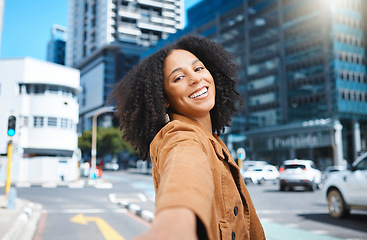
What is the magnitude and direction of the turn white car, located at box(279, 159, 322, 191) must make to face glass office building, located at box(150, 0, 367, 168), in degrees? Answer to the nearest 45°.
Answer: approximately 45° to its left

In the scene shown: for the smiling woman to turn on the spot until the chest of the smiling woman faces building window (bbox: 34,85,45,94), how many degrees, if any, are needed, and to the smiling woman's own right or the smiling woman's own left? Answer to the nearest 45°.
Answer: approximately 180°

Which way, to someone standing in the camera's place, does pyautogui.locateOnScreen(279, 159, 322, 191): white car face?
facing away from the viewer and to the right of the viewer
